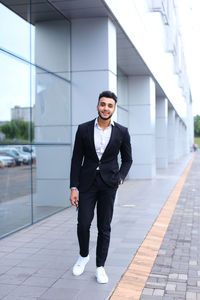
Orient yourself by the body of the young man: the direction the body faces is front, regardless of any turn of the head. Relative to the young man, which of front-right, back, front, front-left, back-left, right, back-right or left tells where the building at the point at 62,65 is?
back

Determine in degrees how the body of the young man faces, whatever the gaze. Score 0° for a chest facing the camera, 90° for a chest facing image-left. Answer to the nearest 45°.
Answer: approximately 0°

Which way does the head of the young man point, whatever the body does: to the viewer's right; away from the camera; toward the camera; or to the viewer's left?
toward the camera
